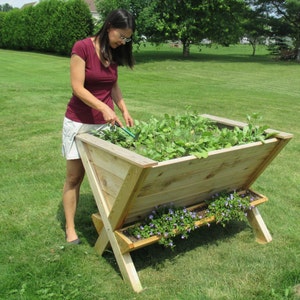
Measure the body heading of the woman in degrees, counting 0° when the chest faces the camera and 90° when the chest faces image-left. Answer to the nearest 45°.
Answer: approximately 315°

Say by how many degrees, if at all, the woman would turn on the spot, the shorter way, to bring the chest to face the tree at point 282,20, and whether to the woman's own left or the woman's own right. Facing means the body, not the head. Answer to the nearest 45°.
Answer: approximately 90° to the woman's own left

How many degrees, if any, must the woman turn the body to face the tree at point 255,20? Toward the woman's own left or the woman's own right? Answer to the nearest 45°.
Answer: approximately 90° to the woman's own left

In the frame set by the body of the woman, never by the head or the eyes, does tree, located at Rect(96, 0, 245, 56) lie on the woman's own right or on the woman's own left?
on the woman's own left
